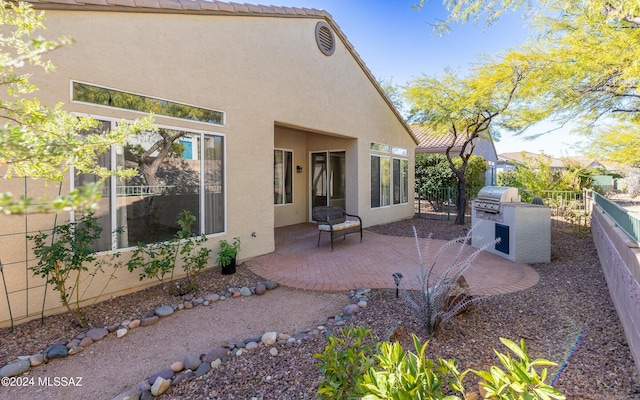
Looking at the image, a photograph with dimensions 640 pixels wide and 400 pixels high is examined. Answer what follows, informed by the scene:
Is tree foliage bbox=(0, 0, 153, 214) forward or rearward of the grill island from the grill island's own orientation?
forward

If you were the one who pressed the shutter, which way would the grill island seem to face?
facing the viewer and to the left of the viewer

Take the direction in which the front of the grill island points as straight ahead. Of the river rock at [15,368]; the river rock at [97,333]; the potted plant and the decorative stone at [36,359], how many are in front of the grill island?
4

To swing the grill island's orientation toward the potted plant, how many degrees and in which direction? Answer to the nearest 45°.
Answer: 0° — it already faces it

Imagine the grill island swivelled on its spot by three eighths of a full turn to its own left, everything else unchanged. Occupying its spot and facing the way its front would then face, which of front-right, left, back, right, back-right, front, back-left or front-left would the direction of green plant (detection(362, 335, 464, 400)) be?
right

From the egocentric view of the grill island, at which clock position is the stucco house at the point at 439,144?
The stucco house is roughly at 4 o'clock from the grill island.

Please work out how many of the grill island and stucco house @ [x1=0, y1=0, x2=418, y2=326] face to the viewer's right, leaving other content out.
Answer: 0

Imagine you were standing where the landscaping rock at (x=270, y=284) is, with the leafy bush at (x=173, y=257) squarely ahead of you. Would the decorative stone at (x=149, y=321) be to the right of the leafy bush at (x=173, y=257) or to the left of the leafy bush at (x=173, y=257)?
left

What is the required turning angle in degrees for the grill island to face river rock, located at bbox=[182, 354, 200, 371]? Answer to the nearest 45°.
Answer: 0° — it already faces it

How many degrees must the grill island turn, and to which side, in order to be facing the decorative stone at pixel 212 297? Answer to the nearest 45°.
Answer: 0° — it already faces it
